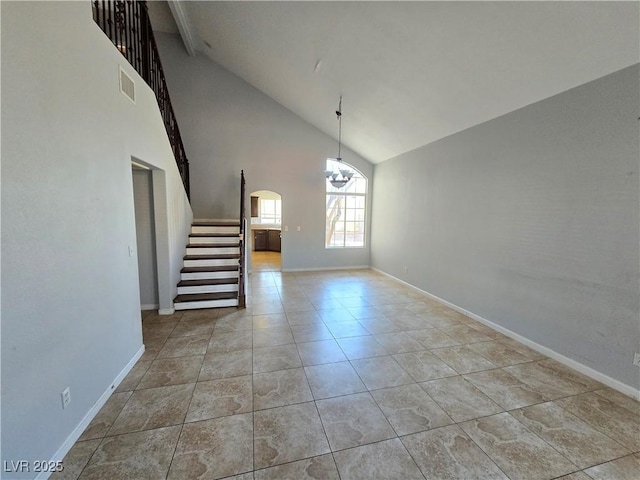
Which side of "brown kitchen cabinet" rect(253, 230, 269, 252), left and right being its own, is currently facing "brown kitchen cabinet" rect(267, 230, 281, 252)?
left

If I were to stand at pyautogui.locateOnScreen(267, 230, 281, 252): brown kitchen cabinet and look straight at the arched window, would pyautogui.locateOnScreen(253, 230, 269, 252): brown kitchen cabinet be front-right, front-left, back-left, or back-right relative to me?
back-right

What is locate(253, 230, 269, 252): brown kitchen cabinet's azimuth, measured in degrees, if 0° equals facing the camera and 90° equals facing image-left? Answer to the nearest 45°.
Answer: approximately 0°

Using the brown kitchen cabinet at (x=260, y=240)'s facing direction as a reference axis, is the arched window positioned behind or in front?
in front
